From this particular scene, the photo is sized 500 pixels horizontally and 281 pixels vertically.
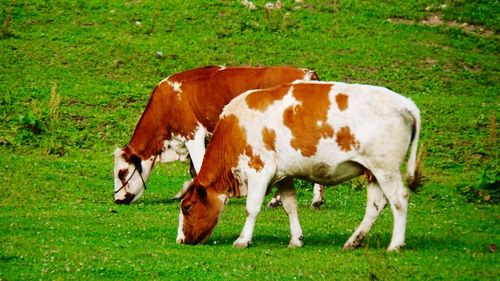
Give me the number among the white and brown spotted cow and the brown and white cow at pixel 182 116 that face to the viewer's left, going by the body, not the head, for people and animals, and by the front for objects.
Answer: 2

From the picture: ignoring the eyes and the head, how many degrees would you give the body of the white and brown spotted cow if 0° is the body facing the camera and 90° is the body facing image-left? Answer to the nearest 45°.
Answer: approximately 90°

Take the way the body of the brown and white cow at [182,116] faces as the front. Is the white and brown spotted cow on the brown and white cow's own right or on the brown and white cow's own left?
on the brown and white cow's own left

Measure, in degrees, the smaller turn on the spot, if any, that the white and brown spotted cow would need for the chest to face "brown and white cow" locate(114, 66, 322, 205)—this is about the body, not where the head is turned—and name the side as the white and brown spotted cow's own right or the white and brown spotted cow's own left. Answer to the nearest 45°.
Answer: approximately 45° to the white and brown spotted cow's own right

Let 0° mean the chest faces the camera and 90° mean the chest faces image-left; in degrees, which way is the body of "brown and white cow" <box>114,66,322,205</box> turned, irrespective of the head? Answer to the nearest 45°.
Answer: approximately 90°
